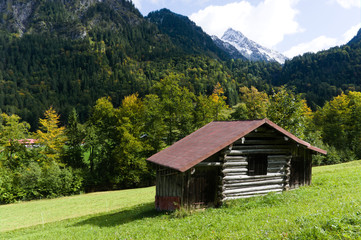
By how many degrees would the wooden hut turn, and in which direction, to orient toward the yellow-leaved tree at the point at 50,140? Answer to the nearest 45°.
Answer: approximately 180°

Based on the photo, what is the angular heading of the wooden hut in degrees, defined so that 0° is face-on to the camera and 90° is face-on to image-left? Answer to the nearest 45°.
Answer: approximately 315°
